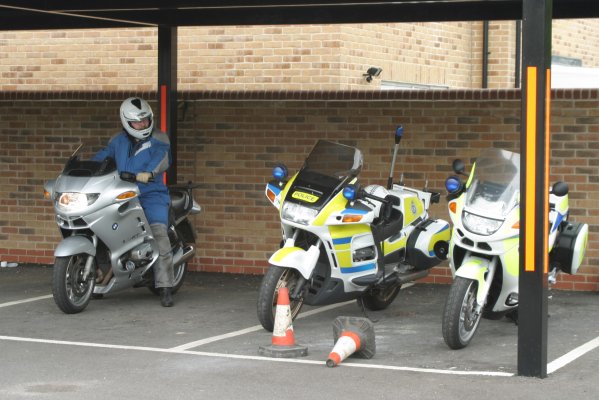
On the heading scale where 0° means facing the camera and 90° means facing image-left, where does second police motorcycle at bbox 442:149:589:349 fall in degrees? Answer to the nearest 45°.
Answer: approximately 45°

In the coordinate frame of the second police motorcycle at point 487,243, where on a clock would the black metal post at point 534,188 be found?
The black metal post is roughly at 10 o'clock from the second police motorcycle.

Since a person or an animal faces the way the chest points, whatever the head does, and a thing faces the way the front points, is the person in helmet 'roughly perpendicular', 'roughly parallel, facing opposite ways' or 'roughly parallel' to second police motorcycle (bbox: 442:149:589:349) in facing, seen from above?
roughly parallel

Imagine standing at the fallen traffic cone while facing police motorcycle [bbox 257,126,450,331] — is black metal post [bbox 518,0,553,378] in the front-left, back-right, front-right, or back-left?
back-right

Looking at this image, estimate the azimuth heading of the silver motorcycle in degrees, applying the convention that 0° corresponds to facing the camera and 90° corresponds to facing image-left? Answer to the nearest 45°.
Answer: approximately 45°

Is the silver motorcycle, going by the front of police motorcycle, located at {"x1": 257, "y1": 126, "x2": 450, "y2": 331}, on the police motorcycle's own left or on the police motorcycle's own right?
on the police motorcycle's own right

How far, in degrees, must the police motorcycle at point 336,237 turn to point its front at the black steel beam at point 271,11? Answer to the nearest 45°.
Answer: approximately 135° to its right

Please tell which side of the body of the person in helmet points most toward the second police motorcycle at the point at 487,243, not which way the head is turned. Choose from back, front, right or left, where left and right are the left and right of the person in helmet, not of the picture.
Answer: left

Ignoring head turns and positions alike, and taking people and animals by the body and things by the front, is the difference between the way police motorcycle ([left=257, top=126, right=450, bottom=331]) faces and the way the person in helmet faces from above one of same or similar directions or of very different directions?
same or similar directions

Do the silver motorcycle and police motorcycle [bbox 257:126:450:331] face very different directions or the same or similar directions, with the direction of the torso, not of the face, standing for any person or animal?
same or similar directions

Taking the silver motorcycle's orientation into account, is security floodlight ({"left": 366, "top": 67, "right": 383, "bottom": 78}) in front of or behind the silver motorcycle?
behind

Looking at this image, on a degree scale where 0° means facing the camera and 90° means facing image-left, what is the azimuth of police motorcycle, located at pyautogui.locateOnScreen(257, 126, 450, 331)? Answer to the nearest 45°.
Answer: approximately 45°
